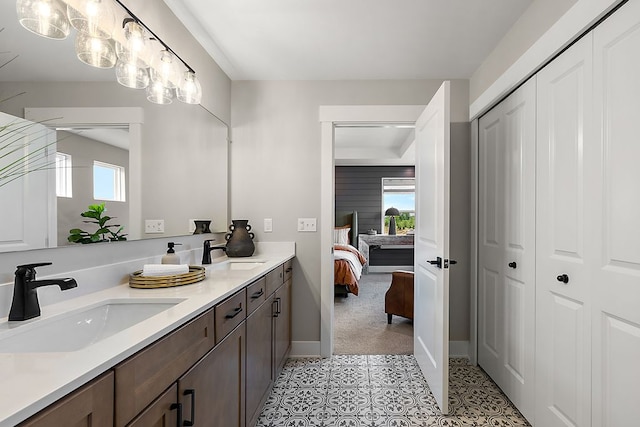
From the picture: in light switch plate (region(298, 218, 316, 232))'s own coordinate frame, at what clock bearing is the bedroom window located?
The bedroom window is roughly at 7 o'clock from the light switch plate.

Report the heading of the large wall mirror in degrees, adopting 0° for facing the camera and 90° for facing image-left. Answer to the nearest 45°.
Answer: approximately 315°

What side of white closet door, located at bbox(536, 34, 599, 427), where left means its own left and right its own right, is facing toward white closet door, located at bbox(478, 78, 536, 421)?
right

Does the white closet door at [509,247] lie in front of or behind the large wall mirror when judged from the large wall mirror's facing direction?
in front

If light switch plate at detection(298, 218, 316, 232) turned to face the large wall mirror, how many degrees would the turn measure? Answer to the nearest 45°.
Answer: approximately 45° to its right

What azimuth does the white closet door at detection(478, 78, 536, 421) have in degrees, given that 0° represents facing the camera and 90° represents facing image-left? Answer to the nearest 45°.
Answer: approximately 45°

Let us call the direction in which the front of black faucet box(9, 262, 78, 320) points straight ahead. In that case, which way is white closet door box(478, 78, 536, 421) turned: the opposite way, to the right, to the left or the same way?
the opposite way

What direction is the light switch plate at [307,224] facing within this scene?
toward the camera

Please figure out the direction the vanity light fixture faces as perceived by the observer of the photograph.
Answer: facing the viewer and to the right of the viewer

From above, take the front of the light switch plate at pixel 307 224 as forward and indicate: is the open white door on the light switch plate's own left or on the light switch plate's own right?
on the light switch plate's own left

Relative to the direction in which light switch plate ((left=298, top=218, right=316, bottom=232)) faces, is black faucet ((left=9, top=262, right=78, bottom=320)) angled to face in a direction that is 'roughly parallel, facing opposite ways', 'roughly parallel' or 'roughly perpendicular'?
roughly perpendicular
